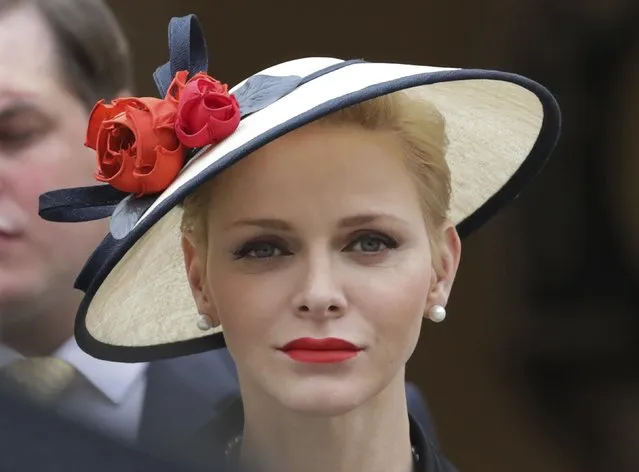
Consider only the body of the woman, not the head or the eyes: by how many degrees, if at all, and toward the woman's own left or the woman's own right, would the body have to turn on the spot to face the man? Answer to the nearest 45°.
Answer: approximately 135° to the woman's own right

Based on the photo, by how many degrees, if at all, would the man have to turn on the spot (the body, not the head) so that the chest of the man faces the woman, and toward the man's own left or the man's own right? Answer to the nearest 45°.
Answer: approximately 90° to the man's own left

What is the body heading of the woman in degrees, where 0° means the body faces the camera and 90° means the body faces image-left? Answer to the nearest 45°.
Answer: approximately 0°
